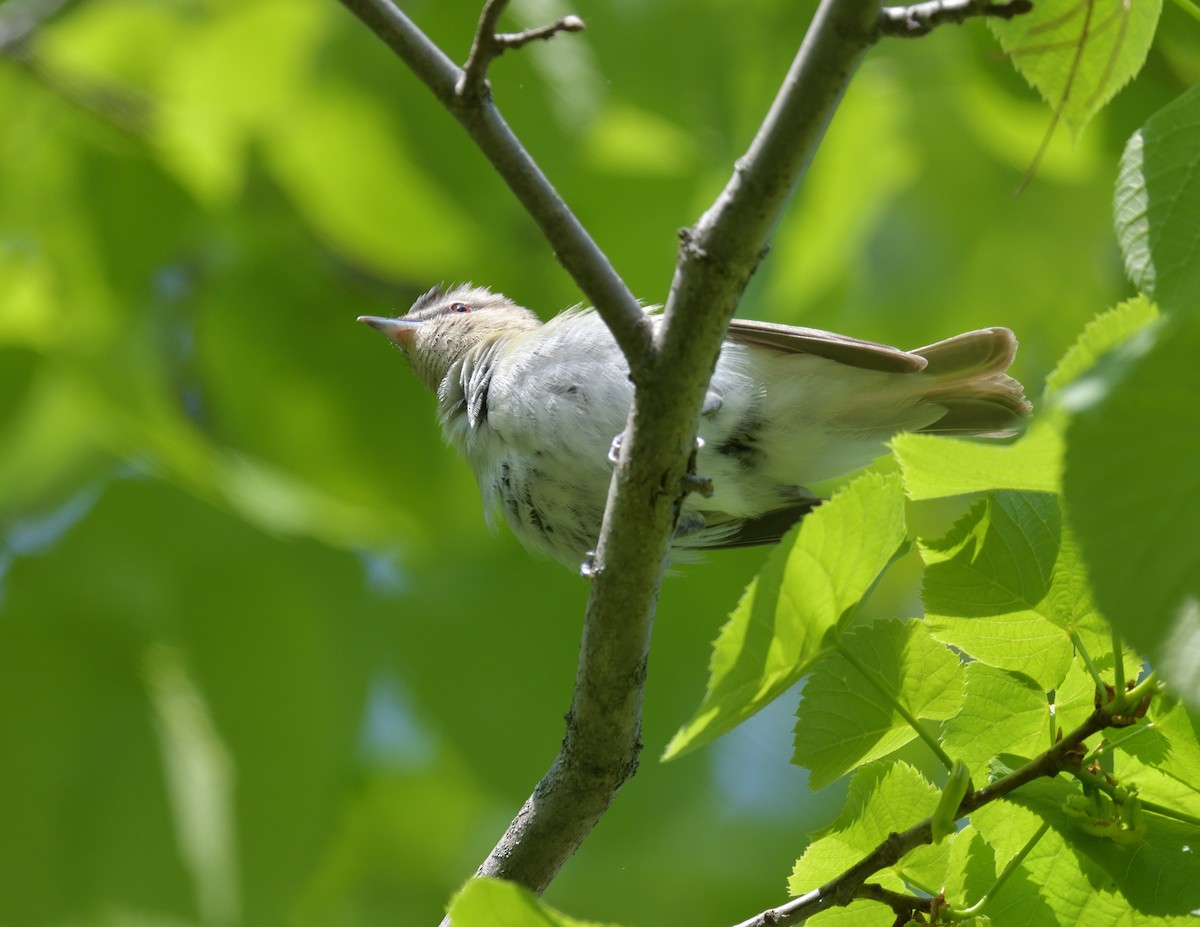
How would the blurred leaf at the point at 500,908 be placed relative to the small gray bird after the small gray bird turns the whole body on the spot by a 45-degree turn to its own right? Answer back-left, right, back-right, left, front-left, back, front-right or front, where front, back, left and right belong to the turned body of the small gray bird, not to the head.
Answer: back-left

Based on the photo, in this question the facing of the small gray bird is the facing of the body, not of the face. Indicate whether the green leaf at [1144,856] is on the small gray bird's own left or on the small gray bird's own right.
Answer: on the small gray bird's own left

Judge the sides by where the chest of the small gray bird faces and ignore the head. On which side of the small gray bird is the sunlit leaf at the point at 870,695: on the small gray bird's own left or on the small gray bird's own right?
on the small gray bird's own left

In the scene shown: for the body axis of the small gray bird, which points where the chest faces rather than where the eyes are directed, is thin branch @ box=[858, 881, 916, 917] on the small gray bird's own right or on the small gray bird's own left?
on the small gray bird's own left

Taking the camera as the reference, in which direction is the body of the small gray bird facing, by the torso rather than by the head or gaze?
to the viewer's left

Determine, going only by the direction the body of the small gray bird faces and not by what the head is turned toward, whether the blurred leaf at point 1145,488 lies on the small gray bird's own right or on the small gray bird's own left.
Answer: on the small gray bird's own left

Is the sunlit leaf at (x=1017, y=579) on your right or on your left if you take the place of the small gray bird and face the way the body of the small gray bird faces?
on your left
